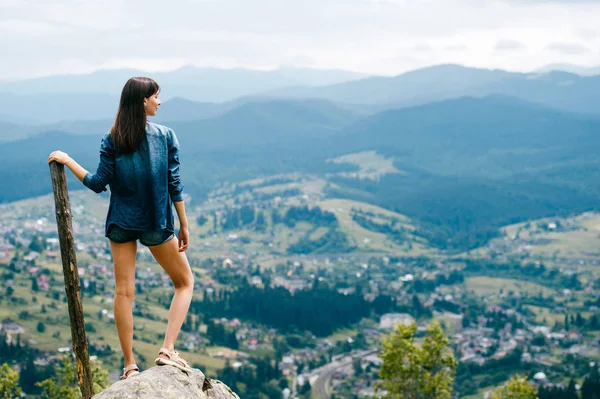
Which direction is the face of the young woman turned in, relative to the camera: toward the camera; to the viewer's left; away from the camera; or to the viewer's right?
to the viewer's right

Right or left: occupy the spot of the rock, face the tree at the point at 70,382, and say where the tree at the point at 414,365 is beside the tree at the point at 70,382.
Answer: right

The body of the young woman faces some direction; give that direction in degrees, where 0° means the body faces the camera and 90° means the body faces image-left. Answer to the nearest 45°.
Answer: approximately 180°

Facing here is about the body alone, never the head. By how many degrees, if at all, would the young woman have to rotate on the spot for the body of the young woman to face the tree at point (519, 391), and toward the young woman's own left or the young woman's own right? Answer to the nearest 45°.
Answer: approximately 45° to the young woman's own right

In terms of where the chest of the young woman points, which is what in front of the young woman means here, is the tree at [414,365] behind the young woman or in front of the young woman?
in front
